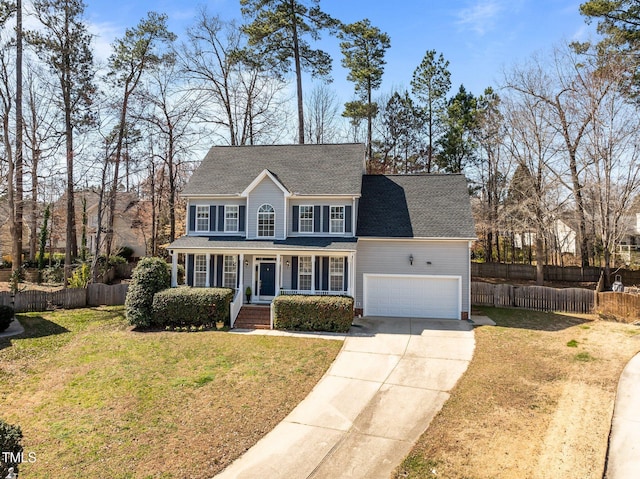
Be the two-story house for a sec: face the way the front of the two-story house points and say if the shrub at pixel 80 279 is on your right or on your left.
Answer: on your right

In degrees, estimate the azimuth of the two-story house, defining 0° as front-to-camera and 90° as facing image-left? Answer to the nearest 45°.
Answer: approximately 0°

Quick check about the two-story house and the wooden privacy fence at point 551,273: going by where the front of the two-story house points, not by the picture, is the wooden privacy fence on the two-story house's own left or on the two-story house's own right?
on the two-story house's own left

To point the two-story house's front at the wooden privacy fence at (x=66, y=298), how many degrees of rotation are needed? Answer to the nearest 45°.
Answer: approximately 90° to its right

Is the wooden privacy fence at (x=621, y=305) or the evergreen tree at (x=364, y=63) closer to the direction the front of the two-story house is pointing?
the wooden privacy fence

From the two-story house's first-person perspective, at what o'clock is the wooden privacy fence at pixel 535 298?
The wooden privacy fence is roughly at 9 o'clock from the two-story house.

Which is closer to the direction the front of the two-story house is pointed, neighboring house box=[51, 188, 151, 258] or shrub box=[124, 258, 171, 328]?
the shrub

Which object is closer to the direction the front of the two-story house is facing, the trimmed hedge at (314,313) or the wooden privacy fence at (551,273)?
the trimmed hedge

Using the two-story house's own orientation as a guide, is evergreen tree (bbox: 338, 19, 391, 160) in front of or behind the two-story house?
behind

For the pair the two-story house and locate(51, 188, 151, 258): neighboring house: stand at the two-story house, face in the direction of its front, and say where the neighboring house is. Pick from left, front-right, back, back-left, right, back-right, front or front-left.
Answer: back-right

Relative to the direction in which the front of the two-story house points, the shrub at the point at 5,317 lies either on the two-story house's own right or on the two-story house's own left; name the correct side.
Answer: on the two-story house's own right

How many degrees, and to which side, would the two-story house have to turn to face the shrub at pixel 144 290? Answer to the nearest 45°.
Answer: approximately 90° to its right

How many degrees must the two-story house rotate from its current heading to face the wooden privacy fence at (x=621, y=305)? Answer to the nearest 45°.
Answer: approximately 90° to its left
